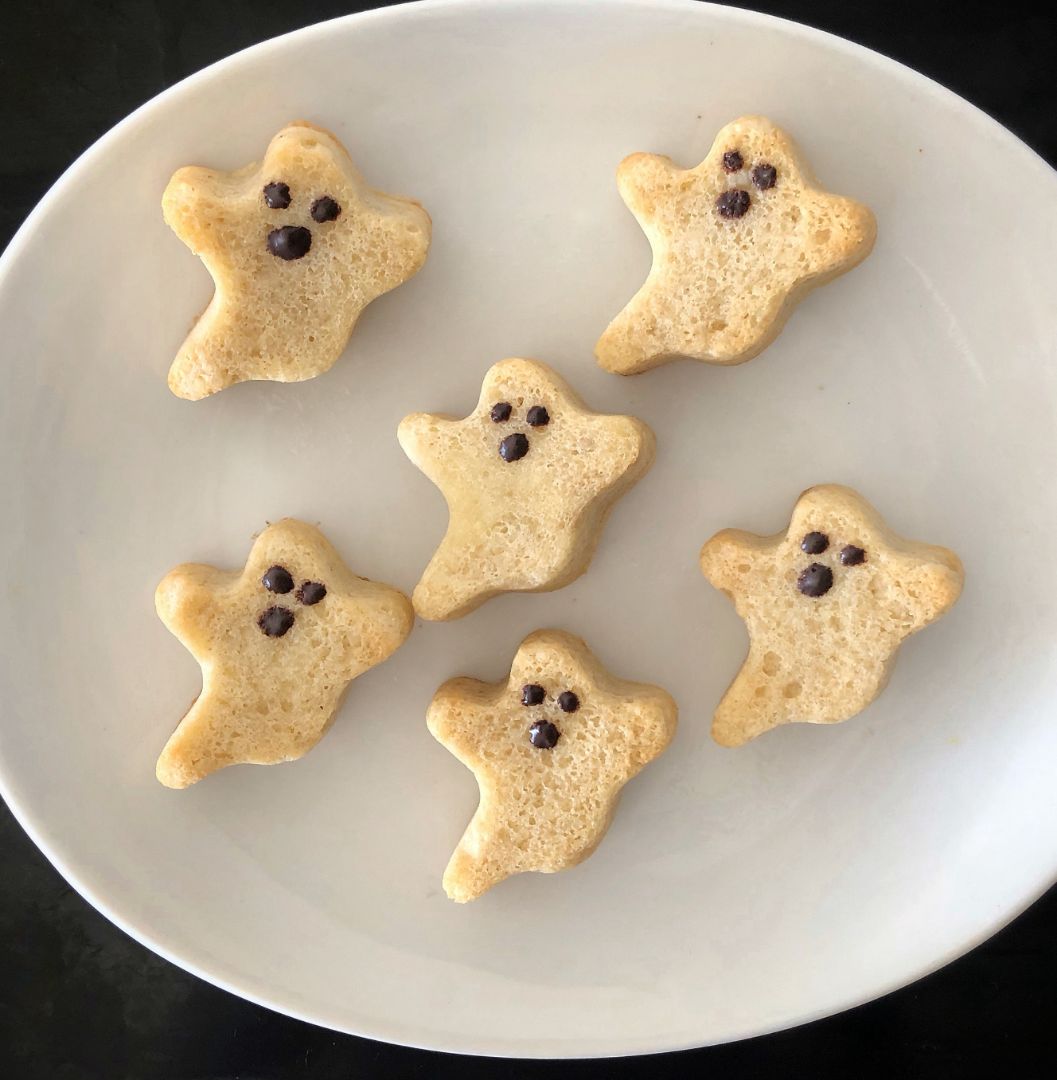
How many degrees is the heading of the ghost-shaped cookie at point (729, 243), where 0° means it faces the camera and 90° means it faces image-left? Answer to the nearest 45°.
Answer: approximately 0°

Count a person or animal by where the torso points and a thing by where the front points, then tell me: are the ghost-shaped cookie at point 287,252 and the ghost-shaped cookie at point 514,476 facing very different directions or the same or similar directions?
same or similar directions

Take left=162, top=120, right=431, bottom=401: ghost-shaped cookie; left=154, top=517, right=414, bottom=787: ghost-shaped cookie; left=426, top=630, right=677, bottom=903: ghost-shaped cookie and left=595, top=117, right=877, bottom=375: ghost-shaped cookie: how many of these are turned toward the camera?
4

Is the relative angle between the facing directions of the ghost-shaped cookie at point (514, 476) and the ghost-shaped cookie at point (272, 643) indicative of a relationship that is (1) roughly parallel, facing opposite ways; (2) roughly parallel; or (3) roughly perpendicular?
roughly parallel

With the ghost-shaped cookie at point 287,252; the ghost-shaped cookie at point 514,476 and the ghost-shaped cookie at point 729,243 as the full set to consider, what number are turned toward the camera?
3

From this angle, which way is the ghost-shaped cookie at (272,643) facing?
toward the camera

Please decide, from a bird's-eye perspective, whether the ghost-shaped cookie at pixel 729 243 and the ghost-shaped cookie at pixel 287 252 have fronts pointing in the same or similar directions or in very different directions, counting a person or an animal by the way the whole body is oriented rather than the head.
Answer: same or similar directions

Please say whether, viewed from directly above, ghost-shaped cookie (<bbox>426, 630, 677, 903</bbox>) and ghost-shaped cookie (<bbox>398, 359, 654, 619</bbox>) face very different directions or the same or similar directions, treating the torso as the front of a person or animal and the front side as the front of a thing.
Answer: same or similar directions

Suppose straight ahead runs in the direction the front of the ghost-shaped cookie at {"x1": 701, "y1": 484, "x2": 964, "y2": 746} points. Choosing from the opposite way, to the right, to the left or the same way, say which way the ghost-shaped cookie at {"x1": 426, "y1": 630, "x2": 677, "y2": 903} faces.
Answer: the same way

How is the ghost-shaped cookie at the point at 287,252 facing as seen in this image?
toward the camera

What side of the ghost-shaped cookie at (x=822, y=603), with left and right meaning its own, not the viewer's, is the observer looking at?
front
